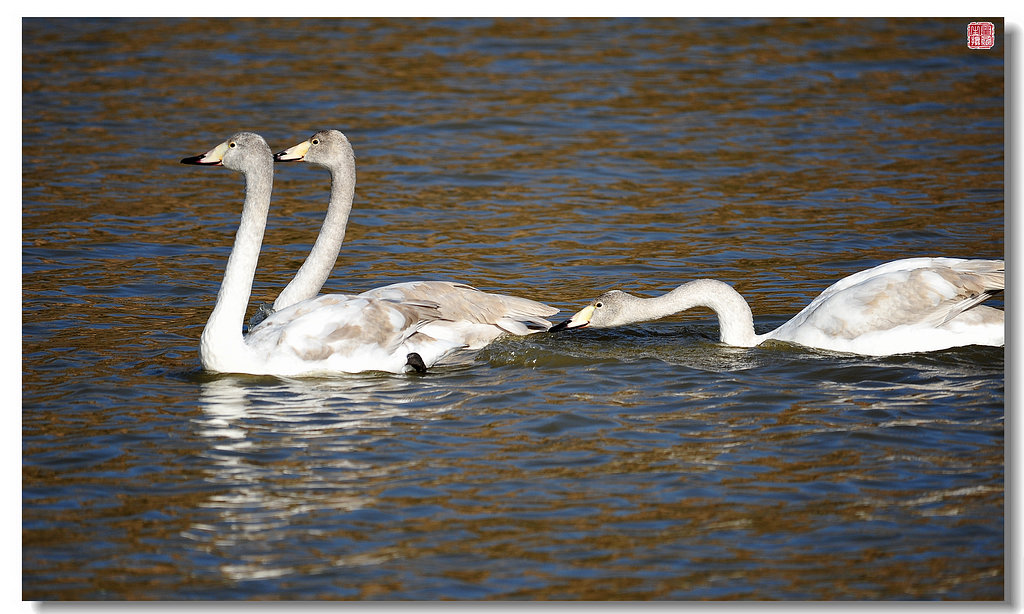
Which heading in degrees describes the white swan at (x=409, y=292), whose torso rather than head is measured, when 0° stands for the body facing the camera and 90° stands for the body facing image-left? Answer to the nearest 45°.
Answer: approximately 90°

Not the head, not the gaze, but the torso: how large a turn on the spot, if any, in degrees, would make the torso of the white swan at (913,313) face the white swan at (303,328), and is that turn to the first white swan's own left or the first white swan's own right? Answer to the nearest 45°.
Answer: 0° — it already faces it

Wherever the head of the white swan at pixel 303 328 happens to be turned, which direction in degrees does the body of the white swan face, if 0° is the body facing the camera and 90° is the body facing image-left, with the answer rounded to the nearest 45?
approximately 90°

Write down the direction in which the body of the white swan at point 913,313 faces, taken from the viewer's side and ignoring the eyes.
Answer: to the viewer's left

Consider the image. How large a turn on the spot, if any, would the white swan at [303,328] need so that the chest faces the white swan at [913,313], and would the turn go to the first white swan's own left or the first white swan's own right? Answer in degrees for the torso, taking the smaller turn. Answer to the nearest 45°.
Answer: approximately 180°

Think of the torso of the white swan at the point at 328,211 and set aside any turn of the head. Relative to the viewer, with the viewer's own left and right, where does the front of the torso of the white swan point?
facing to the left of the viewer

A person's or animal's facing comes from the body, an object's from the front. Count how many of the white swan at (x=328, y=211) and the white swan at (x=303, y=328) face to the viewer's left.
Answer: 2
